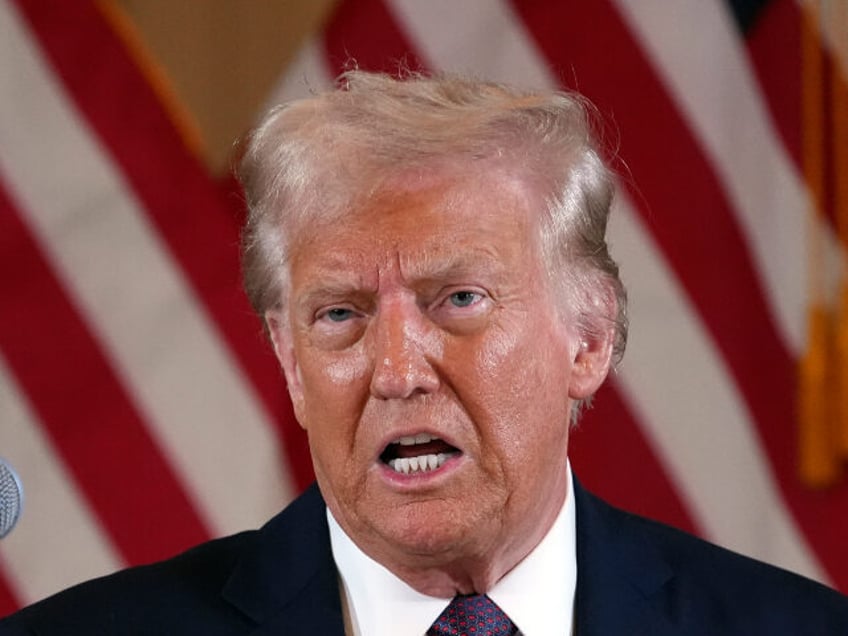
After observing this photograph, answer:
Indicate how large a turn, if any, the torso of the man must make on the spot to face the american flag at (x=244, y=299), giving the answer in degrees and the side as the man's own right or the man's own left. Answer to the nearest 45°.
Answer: approximately 180°

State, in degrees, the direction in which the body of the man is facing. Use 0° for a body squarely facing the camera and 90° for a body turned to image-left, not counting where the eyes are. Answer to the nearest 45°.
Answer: approximately 0°
